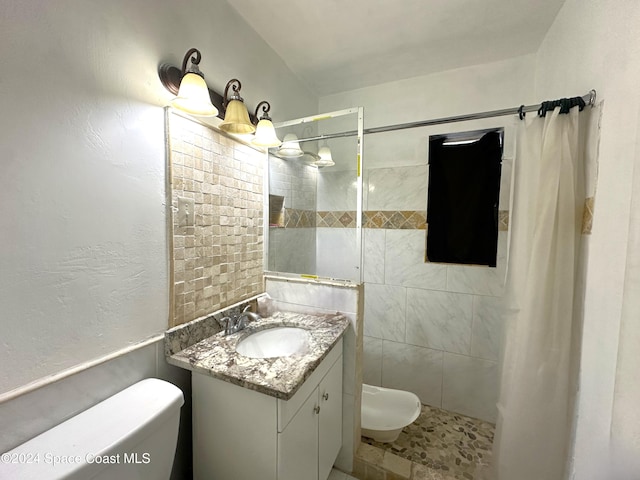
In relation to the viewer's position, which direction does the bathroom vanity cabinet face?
facing the viewer and to the right of the viewer

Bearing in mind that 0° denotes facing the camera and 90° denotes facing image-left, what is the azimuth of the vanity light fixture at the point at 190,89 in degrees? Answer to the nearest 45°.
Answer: approximately 315°
